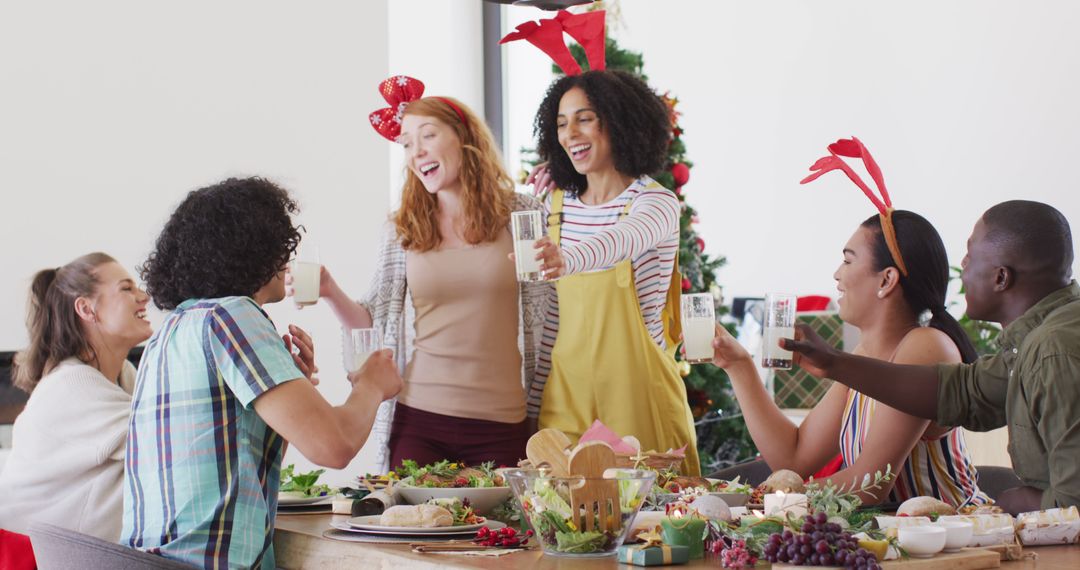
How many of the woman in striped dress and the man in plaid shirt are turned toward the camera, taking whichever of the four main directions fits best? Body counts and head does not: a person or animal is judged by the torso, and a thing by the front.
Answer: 0

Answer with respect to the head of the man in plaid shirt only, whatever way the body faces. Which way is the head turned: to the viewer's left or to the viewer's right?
to the viewer's right

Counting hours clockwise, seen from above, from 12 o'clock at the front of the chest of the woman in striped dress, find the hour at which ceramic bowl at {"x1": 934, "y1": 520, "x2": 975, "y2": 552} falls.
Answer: The ceramic bowl is roughly at 9 o'clock from the woman in striped dress.

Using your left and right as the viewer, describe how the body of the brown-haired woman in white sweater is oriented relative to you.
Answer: facing to the right of the viewer

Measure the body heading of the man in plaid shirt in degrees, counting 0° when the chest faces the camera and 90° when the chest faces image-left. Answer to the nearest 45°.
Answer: approximately 225°

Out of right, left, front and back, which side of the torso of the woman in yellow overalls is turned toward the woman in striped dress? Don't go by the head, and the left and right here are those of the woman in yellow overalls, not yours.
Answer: left

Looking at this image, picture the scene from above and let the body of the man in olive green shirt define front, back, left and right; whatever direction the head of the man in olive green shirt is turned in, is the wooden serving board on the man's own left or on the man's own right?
on the man's own left

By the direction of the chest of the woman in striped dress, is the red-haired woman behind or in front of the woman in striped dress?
in front

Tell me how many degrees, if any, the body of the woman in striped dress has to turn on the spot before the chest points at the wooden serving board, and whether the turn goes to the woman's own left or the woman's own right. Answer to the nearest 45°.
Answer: approximately 90° to the woman's own left

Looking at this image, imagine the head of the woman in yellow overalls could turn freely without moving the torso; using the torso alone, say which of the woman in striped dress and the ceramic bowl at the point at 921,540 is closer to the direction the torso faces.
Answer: the ceramic bowl

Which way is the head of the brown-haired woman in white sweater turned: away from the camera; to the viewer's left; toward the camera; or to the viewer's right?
to the viewer's right

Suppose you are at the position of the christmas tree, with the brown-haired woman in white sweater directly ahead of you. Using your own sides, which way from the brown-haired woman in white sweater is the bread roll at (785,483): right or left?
left

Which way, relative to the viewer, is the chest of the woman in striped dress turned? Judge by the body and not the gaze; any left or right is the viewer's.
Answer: facing to the left of the viewer

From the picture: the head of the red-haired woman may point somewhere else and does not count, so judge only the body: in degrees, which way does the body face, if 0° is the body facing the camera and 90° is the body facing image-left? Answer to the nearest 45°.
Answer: approximately 0°

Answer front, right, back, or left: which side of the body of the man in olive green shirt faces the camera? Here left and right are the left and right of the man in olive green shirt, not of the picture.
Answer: left
